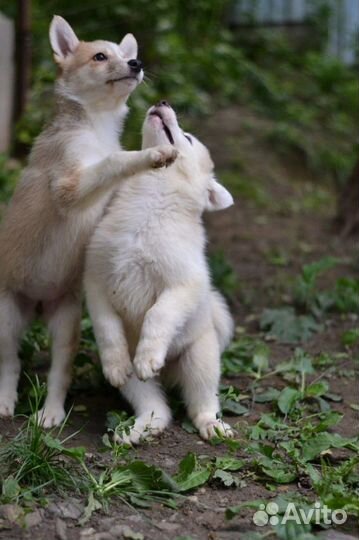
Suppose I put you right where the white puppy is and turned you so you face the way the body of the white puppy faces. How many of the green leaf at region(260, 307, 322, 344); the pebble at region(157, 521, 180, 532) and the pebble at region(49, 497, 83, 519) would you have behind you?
1

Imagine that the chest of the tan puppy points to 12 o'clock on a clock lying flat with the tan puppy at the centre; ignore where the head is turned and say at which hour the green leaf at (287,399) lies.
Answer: The green leaf is roughly at 11 o'clock from the tan puppy.

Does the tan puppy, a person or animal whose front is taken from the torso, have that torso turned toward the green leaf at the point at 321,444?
yes

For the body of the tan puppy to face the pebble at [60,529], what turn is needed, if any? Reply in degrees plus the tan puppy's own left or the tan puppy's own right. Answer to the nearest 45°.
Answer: approximately 45° to the tan puppy's own right

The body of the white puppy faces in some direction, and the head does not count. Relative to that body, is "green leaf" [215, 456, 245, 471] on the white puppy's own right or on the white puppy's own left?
on the white puppy's own left

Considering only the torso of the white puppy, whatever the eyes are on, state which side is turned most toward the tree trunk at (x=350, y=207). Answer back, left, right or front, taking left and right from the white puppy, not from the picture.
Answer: back

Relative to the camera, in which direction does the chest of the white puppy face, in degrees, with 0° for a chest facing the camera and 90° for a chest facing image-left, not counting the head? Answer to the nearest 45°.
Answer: approximately 45°

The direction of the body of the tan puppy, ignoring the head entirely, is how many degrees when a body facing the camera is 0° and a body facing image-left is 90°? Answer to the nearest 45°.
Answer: approximately 315°

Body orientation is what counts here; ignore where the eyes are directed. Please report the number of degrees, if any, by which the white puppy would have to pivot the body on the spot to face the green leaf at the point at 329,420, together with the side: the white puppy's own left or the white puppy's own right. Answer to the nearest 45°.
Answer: approximately 135° to the white puppy's own left

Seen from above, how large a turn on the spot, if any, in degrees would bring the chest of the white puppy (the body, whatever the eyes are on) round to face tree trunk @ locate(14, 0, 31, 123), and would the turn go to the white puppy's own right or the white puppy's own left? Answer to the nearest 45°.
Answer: approximately 135° to the white puppy's own right

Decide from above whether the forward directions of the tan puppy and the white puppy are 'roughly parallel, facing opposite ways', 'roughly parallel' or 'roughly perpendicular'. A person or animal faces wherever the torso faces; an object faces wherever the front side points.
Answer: roughly perpendicular

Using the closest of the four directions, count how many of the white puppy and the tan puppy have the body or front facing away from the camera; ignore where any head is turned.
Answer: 0

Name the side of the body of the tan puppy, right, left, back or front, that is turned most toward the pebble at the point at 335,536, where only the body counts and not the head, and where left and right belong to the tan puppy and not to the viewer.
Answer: front

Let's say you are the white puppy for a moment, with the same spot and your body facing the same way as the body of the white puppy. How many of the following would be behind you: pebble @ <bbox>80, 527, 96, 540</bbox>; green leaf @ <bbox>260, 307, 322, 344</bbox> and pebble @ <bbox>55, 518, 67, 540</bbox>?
1
